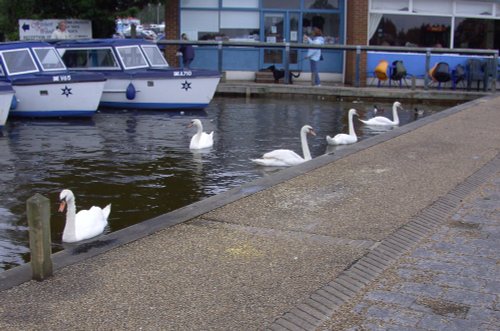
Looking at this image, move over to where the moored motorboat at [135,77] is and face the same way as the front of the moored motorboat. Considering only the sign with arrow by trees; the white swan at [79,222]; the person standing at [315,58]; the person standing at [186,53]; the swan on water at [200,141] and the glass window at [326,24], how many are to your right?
2

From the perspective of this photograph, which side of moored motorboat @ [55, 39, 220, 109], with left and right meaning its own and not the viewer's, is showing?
right

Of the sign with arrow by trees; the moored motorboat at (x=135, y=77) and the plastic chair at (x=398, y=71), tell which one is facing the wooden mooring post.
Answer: the sign with arrow by trees

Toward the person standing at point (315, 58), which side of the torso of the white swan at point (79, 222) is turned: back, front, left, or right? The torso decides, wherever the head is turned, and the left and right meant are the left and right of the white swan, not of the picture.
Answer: back

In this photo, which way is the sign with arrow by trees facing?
toward the camera

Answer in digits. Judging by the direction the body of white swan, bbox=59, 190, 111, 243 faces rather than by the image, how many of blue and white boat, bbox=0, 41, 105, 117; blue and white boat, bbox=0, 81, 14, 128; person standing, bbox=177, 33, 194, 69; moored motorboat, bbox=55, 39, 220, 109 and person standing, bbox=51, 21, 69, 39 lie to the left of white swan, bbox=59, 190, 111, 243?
0

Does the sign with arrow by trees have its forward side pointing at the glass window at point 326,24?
no

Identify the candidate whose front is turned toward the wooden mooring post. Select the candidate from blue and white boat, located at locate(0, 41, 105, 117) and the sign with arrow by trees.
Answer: the sign with arrow by trees

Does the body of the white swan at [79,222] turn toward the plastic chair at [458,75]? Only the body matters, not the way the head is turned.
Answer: no
